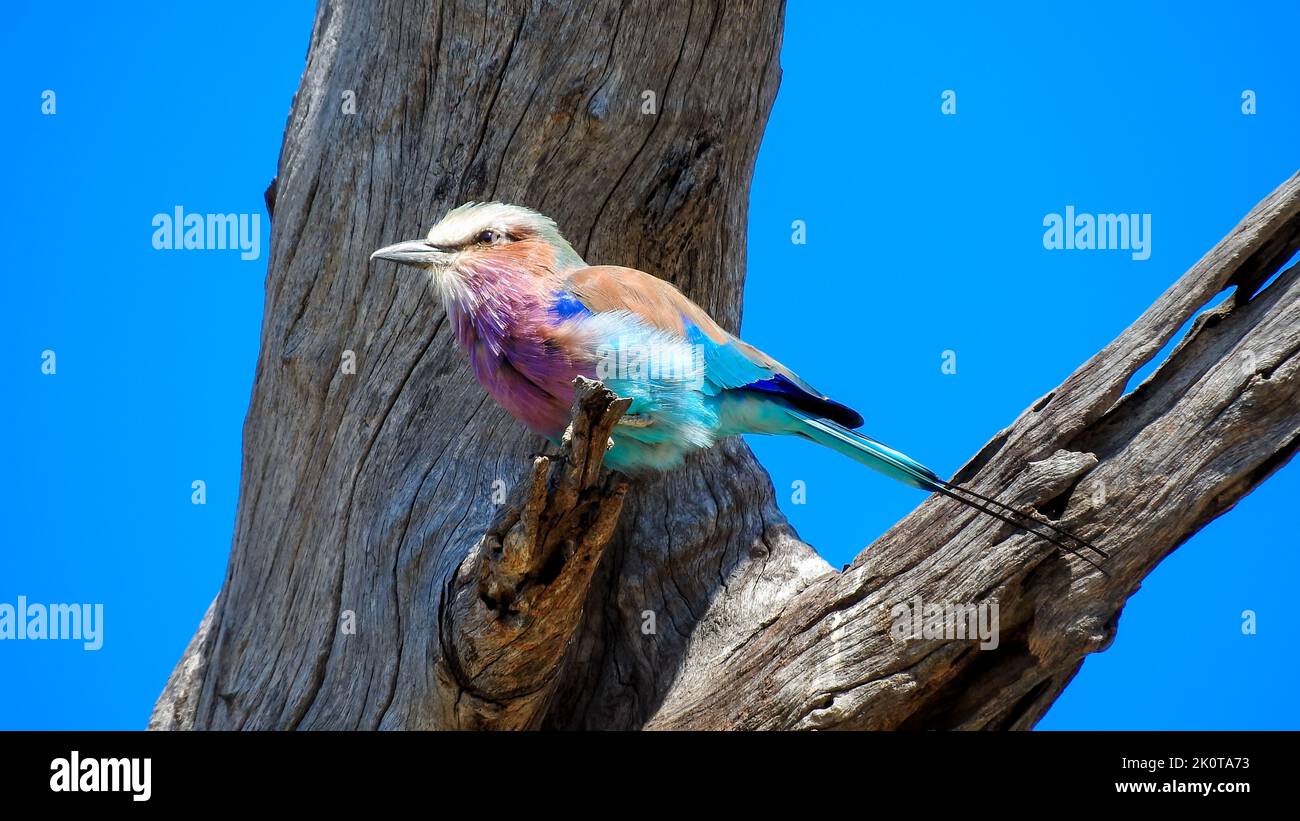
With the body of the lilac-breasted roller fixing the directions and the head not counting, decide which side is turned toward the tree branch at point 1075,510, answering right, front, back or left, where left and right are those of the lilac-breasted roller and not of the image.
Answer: back

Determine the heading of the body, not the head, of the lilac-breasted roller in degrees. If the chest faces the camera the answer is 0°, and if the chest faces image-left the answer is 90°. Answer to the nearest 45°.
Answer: approximately 90°
